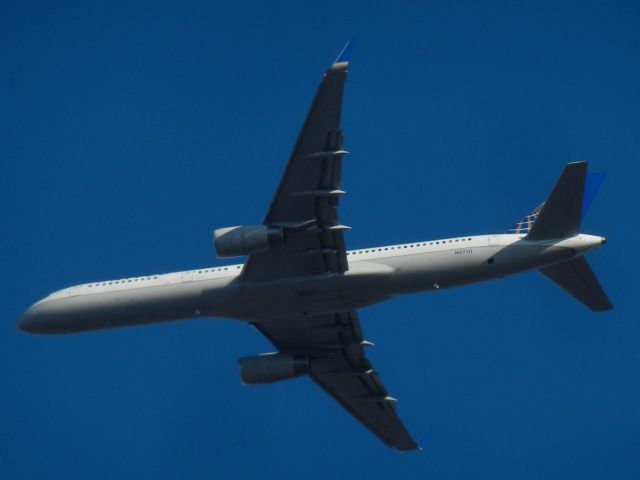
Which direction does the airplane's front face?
to the viewer's left
